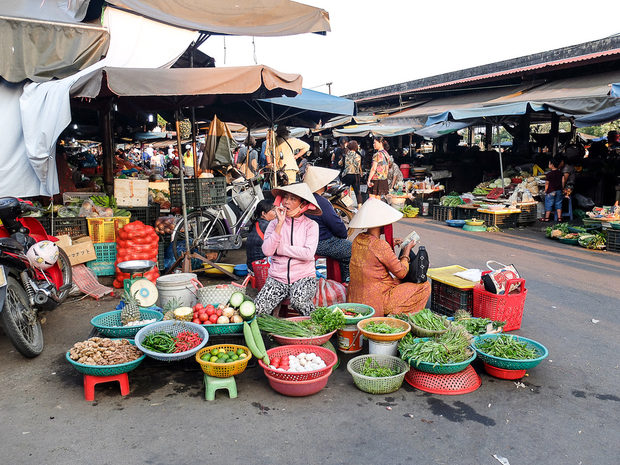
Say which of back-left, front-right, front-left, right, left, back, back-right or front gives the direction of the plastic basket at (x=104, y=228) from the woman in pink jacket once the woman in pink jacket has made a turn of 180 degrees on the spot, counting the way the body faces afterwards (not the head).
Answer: front-left

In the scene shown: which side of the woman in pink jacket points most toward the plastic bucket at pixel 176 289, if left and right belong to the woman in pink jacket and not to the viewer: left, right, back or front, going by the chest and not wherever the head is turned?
right

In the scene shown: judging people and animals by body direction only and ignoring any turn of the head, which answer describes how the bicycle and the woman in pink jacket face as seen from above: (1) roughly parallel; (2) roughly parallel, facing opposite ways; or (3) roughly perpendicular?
roughly perpendicular

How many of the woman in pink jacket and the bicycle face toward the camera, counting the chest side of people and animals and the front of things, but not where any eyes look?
1

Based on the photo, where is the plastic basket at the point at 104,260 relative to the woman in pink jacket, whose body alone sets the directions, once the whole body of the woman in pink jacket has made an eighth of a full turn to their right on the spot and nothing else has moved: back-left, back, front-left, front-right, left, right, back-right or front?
right

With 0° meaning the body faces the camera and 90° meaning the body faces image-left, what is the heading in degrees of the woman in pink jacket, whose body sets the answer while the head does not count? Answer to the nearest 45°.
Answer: approximately 0°

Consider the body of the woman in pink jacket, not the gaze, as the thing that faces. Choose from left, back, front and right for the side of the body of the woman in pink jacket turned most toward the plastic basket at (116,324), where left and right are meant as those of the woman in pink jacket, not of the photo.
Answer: right
